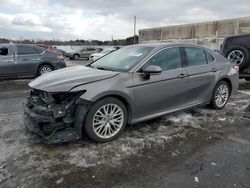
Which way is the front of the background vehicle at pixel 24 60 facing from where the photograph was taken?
facing to the left of the viewer

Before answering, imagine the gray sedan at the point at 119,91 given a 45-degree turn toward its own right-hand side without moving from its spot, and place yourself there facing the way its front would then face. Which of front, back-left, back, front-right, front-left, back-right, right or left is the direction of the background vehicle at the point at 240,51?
back-right

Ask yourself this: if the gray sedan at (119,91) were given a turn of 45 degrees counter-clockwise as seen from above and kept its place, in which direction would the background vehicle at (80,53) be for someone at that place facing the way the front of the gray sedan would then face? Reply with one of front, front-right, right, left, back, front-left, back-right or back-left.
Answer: back

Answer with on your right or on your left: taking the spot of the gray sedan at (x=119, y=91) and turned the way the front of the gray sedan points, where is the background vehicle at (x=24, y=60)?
on your right

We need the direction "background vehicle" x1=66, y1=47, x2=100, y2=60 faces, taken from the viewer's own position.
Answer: facing the viewer and to the left of the viewer

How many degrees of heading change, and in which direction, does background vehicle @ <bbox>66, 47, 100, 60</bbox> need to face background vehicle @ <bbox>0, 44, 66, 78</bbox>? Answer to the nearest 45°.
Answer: approximately 45° to its left

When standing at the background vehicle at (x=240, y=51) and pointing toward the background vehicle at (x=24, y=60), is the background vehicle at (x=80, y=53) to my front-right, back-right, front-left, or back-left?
front-right
